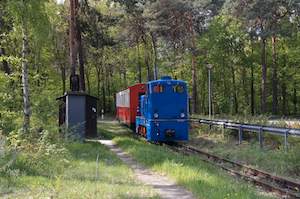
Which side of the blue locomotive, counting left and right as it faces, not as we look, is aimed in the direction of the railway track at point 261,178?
front

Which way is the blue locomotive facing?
toward the camera

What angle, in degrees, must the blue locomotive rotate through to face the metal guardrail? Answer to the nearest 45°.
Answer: approximately 45° to its left
